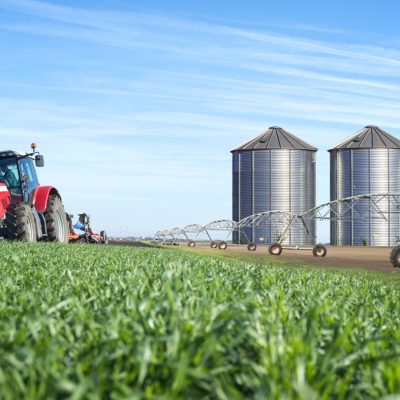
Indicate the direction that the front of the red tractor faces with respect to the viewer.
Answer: facing the viewer and to the left of the viewer
